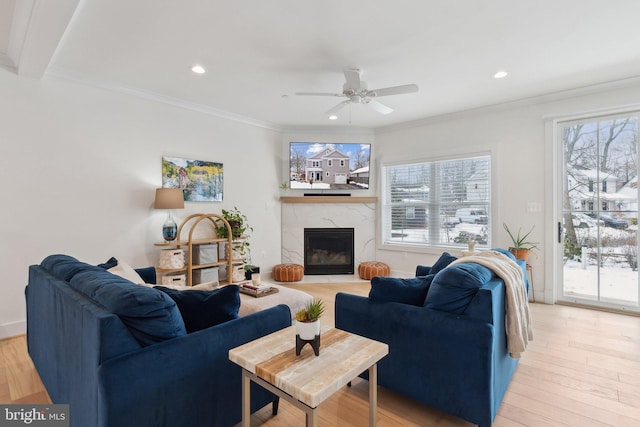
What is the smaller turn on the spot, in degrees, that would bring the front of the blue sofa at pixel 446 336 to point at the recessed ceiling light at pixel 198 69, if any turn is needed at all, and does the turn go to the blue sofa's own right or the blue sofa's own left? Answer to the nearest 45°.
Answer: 0° — it already faces it

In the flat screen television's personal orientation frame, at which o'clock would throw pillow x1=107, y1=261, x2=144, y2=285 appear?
The throw pillow is roughly at 1 o'clock from the flat screen television.

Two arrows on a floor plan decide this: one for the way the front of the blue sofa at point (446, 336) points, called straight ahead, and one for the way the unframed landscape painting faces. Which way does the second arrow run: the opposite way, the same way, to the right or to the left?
the opposite way

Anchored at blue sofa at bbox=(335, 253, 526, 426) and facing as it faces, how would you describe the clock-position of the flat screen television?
The flat screen television is roughly at 2 o'clock from the blue sofa.

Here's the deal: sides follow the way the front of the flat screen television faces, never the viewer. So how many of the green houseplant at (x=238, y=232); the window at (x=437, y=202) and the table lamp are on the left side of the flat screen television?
1

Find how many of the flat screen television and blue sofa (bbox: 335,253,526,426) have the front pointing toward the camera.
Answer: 1

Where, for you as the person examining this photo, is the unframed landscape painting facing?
facing the viewer and to the right of the viewer

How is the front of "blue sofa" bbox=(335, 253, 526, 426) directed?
to the viewer's left

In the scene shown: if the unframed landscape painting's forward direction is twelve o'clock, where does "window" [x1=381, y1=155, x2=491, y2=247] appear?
The window is roughly at 11 o'clock from the unframed landscape painting.

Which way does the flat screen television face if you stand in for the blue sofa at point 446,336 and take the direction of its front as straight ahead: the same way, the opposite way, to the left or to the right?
to the left

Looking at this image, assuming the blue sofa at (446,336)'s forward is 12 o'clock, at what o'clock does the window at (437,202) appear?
The window is roughly at 3 o'clock from the blue sofa.

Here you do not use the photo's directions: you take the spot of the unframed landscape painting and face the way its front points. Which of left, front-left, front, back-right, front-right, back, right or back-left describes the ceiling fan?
front

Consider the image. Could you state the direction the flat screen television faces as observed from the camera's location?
facing the viewer

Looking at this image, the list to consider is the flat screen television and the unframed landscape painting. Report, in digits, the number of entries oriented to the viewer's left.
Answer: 0

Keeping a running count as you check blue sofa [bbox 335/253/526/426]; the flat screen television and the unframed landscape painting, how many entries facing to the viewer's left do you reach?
1
